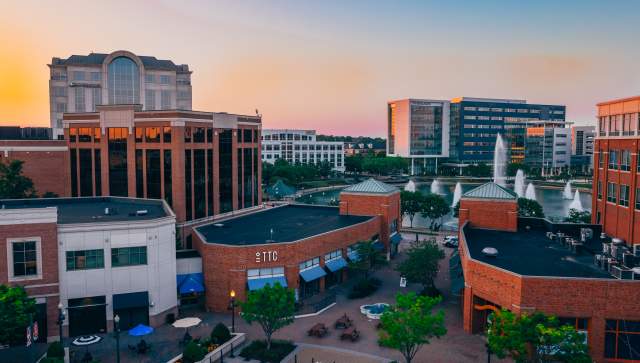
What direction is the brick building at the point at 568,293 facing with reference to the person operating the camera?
facing the viewer and to the left of the viewer

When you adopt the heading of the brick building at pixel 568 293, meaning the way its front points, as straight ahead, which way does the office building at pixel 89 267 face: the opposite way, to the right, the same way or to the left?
to the left

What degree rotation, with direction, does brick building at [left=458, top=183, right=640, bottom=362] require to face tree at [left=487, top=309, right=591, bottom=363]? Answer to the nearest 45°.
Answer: approximately 45° to its left

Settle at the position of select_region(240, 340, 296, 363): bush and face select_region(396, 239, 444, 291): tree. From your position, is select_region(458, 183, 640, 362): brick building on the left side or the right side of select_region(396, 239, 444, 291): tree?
right

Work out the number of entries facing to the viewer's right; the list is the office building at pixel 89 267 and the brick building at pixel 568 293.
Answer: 0

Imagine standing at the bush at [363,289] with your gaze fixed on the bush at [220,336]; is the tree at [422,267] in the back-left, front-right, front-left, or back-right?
back-left

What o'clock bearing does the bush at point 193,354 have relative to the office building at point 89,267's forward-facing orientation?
The bush is roughly at 11 o'clock from the office building.

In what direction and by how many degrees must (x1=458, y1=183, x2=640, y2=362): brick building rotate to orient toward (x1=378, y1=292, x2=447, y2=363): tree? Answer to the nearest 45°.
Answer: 0° — it already faces it

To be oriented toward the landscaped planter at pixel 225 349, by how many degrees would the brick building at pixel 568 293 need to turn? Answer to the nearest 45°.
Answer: approximately 45° to its right

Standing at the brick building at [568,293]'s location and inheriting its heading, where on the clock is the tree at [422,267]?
The tree is roughly at 3 o'clock from the brick building.

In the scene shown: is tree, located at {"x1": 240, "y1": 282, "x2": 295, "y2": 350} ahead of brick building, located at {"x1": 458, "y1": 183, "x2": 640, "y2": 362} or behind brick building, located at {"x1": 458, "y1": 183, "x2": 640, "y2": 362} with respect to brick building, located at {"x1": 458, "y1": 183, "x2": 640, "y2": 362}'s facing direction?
ahead

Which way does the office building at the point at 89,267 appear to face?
toward the camera

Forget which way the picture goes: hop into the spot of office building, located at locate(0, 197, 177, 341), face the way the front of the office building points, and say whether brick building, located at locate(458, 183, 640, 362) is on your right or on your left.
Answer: on your left
